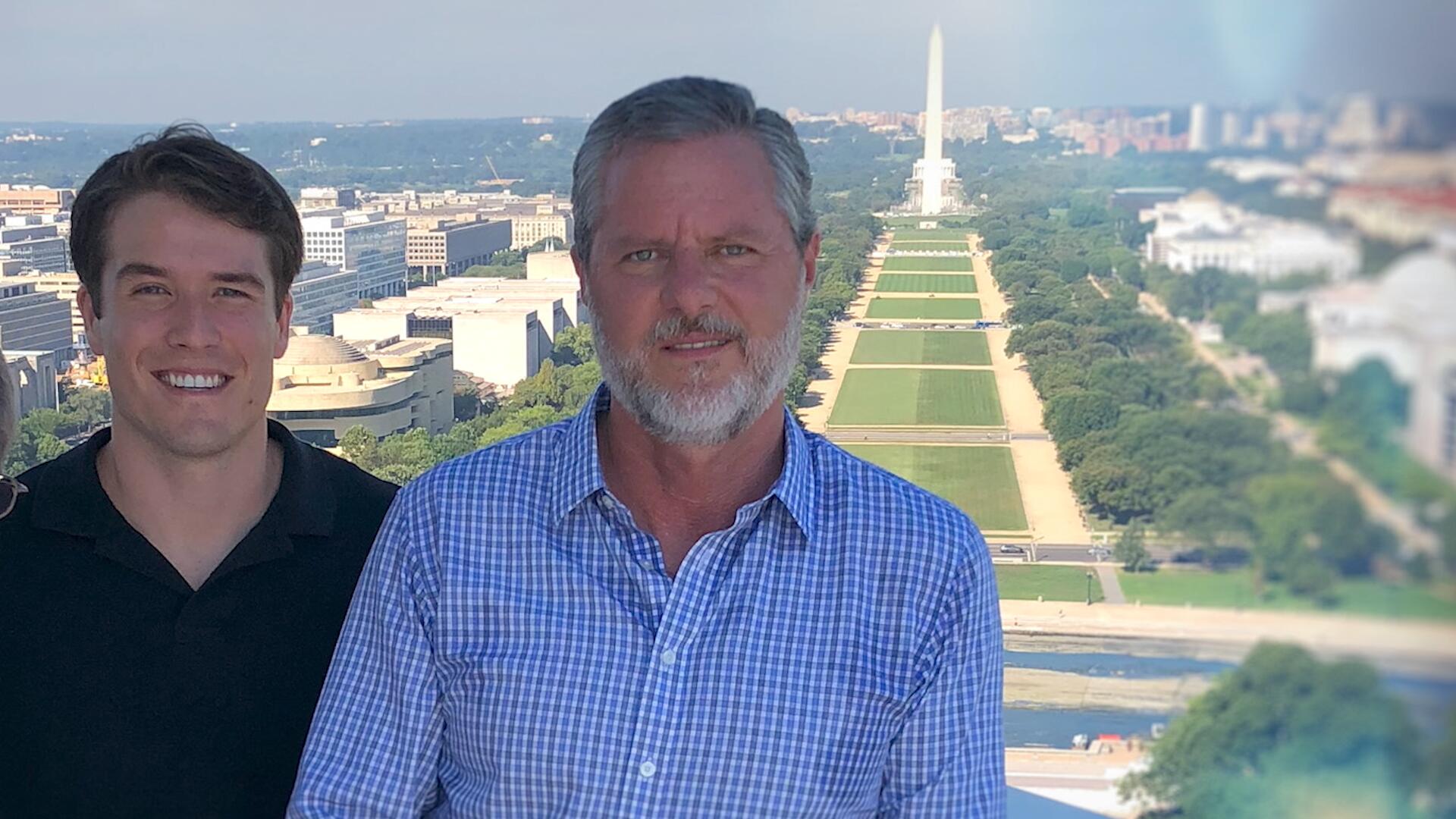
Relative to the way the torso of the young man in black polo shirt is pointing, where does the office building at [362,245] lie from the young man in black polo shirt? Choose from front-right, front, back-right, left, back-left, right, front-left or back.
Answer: back

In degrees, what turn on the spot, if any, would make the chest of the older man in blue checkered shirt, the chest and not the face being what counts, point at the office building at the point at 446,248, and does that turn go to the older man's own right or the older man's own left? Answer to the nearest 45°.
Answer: approximately 180°

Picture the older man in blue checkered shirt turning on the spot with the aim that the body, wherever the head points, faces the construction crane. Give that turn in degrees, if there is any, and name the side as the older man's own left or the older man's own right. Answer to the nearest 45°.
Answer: approximately 180°

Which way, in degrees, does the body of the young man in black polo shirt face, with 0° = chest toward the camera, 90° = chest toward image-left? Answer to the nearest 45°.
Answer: approximately 0°

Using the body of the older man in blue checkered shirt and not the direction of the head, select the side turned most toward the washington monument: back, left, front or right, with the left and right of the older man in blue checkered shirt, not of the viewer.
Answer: back

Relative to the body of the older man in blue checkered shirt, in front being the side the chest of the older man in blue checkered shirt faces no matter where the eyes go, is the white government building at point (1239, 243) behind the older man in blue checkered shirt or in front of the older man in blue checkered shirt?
behind

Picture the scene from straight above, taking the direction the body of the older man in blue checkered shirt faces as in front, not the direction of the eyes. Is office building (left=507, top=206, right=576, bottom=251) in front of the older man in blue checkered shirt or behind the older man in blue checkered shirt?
behind

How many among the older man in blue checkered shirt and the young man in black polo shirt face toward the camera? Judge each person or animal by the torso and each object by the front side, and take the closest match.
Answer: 2

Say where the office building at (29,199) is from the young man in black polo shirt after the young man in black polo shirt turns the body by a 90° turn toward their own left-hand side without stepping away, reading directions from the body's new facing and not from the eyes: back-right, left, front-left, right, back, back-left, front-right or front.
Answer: left

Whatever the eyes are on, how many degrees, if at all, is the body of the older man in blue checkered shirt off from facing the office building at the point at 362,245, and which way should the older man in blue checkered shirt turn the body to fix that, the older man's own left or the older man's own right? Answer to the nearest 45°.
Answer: approximately 180°

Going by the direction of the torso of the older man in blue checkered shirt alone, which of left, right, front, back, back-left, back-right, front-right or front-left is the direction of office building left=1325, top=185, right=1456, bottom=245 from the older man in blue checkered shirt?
back-left
